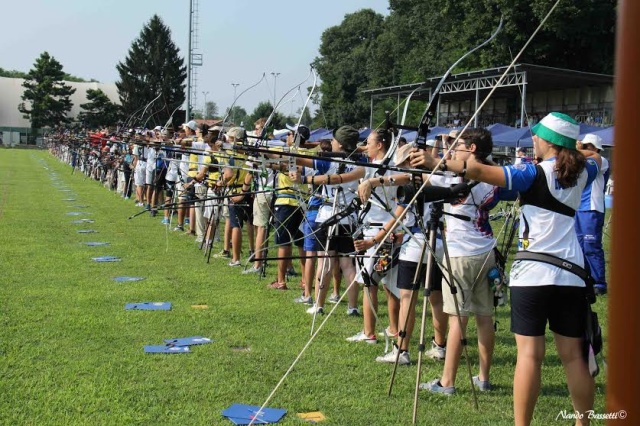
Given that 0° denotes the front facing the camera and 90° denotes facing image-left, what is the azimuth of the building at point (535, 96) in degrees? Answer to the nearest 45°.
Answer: approximately 45°
